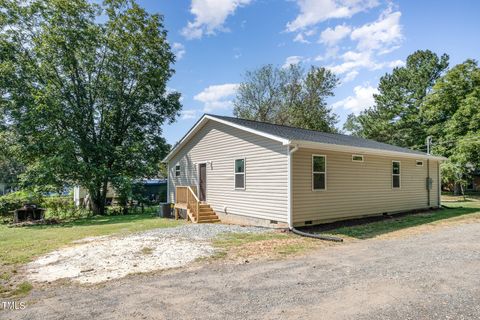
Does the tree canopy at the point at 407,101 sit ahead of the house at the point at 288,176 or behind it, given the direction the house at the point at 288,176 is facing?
behind

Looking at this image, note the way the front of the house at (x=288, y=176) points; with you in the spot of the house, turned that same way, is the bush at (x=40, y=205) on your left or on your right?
on your right

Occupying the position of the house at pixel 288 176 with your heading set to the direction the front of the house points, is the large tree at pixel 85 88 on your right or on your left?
on your right

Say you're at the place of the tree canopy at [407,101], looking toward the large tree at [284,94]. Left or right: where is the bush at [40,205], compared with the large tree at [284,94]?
left

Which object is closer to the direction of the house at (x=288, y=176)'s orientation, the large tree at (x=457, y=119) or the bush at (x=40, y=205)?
the bush

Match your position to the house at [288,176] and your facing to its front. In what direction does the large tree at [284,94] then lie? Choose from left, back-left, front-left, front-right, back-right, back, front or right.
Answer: back-right

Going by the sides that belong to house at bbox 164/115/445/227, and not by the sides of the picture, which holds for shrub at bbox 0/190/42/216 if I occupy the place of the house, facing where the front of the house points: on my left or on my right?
on my right

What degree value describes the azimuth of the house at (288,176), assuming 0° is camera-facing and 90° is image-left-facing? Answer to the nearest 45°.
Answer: approximately 45°
